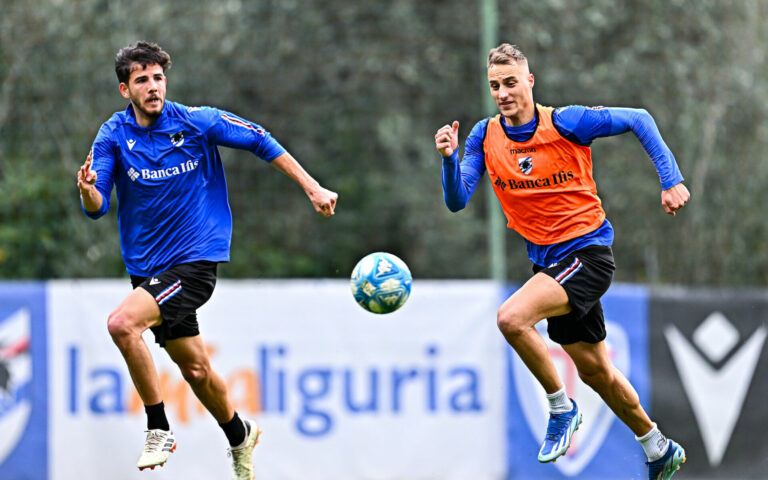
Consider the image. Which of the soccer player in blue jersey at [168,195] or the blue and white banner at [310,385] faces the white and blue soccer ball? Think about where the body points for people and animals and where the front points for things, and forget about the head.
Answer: the blue and white banner

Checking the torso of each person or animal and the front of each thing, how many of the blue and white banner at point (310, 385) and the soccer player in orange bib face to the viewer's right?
0

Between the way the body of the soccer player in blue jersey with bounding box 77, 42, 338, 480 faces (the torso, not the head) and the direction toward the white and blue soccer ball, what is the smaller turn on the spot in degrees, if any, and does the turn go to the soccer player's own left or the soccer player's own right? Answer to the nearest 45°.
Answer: approximately 135° to the soccer player's own left

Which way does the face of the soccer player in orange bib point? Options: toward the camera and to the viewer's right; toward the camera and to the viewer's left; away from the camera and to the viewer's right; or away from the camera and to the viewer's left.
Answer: toward the camera and to the viewer's left

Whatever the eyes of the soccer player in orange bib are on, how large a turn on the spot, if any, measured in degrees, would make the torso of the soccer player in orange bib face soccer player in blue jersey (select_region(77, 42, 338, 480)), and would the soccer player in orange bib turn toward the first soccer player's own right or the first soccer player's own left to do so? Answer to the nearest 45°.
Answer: approximately 45° to the first soccer player's own right

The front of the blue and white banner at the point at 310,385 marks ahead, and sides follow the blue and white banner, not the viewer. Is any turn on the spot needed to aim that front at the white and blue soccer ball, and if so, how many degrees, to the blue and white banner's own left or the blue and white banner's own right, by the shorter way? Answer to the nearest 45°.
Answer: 0° — it already faces it

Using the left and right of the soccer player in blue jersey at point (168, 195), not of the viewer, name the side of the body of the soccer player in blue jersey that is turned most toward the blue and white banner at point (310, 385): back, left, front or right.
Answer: back

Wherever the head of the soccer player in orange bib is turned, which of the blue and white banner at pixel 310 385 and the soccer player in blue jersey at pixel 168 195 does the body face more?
the soccer player in blue jersey

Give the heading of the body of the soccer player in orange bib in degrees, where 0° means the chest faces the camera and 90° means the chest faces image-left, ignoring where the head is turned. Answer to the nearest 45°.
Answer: approximately 45°

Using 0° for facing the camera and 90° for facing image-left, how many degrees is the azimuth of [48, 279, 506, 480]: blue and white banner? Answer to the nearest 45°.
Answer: approximately 0°

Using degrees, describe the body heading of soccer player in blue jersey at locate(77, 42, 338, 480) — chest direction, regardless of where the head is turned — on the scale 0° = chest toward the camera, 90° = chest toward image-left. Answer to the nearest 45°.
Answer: approximately 45°

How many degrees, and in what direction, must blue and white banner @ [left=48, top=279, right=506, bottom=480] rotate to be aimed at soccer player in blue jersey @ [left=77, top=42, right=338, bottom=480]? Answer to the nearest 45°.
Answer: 0° — it already faces them

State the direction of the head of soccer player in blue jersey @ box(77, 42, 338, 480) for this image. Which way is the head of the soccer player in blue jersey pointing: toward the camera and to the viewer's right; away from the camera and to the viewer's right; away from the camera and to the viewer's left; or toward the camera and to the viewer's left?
toward the camera and to the viewer's right

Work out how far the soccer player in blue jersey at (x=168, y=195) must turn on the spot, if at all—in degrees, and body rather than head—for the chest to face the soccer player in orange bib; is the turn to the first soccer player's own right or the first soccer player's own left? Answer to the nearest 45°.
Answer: approximately 135° to the first soccer player's own left
